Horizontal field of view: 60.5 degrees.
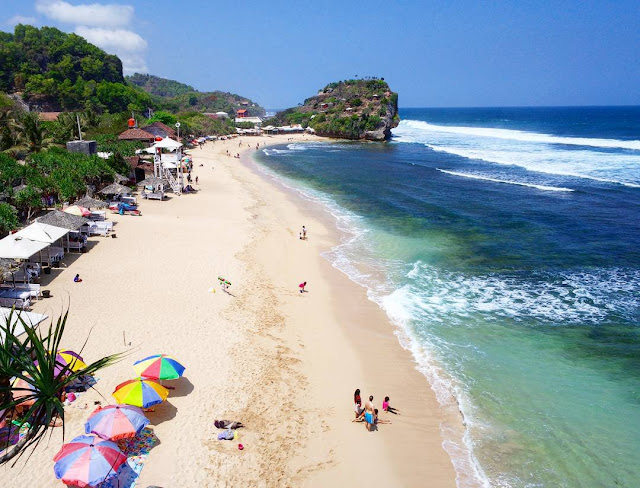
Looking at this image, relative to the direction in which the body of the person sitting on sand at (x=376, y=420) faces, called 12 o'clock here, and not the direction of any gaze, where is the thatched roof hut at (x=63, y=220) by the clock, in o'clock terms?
The thatched roof hut is roughly at 7 o'clock from the person sitting on sand.

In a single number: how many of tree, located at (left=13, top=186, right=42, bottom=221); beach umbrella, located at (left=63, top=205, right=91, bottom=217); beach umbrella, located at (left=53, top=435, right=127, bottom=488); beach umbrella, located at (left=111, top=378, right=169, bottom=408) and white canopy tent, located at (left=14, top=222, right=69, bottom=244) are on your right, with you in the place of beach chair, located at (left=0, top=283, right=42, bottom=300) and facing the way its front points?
2

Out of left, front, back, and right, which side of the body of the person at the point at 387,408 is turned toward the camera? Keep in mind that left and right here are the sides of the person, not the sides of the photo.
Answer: right

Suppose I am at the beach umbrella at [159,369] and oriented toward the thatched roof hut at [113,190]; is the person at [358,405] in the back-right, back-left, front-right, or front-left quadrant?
back-right

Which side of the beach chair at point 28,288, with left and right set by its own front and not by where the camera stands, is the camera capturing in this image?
right

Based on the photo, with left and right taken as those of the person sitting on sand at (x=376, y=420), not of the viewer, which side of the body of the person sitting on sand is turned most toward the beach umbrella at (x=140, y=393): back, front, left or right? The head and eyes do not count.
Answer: back

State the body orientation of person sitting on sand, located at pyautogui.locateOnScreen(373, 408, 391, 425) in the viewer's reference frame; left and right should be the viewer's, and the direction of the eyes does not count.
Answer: facing to the right of the viewer

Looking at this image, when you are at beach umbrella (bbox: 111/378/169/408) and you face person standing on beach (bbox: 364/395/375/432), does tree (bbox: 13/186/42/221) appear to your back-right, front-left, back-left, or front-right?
back-left
